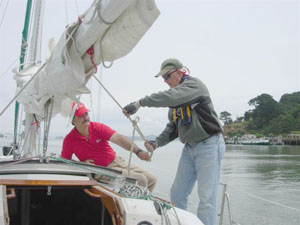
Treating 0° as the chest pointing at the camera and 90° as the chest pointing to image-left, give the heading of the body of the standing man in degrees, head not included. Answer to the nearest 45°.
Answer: approximately 45°
